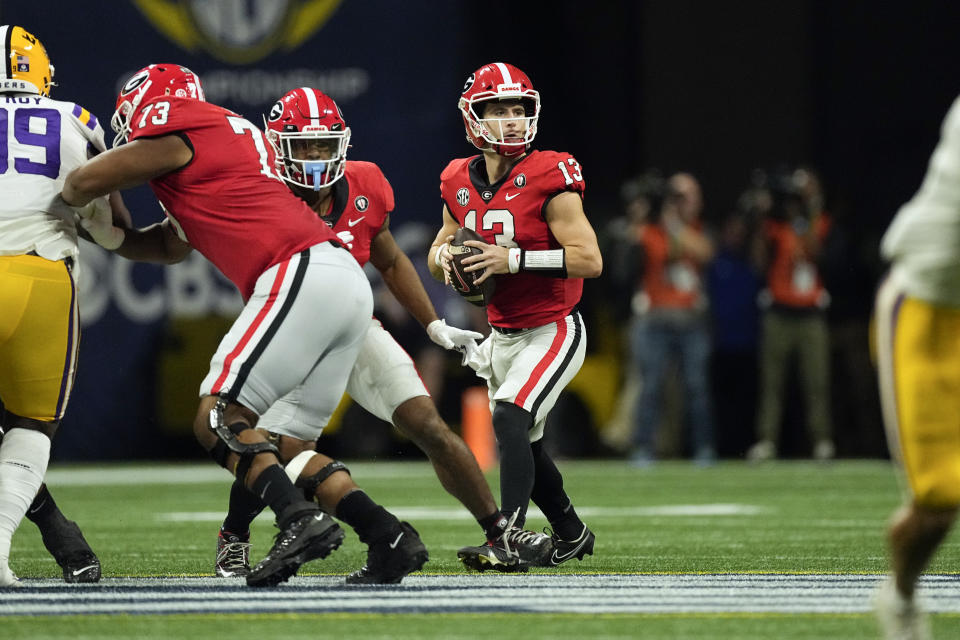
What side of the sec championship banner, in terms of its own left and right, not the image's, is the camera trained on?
front

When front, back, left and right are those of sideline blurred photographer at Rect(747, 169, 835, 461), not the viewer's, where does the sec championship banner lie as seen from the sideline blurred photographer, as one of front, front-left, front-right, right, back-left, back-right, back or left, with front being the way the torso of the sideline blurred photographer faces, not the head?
right

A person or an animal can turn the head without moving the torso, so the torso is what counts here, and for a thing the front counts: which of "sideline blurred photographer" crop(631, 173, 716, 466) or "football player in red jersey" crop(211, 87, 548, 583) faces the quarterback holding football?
the sideline blurred photographer

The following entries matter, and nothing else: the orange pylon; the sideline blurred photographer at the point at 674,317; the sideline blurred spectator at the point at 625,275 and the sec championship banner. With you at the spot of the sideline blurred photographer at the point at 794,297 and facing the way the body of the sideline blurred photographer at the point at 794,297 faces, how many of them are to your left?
0

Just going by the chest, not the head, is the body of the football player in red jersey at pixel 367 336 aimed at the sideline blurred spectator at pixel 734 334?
no

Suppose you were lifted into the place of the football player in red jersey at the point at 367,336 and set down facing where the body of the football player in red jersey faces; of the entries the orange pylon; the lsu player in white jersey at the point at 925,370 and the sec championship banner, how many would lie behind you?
2

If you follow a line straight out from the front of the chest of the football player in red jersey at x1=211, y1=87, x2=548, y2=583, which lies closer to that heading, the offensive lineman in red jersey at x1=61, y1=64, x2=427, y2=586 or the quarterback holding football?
the offensive lineman in red jersey

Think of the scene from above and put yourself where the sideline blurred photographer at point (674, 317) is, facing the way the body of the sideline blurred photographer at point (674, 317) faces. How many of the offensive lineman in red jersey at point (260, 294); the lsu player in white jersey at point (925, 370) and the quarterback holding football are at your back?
0

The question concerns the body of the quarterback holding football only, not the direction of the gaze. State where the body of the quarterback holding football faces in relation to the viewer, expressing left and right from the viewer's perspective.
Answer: facing the viewer and to the left of the viewer

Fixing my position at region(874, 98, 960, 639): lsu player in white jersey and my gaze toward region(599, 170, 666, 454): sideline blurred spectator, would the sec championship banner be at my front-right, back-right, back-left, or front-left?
front-left

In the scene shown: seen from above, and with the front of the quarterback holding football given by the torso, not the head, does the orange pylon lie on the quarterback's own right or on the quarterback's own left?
on the quarterback's own right

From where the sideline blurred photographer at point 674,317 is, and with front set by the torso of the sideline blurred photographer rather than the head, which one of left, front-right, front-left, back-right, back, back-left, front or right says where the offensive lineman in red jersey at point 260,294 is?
front

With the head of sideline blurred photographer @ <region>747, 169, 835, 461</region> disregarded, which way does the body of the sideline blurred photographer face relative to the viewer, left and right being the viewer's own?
facing the viewer

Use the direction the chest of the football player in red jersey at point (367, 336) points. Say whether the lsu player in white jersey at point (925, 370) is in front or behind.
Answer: in front

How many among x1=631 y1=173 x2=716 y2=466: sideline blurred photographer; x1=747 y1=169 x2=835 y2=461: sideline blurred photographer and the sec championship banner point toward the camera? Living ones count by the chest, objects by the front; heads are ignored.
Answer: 3

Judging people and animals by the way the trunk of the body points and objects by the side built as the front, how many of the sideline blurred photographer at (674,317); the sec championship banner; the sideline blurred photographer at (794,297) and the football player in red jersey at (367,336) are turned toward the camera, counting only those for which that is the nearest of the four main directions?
4

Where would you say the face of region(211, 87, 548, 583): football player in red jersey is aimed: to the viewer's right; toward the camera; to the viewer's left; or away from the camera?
toward the camera

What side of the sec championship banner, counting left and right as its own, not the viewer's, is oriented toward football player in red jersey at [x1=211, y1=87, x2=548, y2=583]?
front

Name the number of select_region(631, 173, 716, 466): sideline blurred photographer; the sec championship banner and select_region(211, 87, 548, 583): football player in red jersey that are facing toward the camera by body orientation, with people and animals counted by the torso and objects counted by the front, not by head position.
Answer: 3

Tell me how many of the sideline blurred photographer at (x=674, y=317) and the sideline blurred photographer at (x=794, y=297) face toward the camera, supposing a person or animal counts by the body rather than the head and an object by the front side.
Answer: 2
